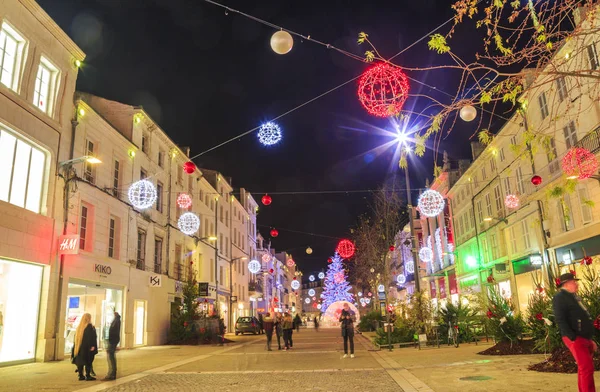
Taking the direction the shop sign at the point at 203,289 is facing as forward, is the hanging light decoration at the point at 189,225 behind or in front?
in front

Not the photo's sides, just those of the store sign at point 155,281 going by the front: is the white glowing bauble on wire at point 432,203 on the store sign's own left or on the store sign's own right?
on the store sign's own left

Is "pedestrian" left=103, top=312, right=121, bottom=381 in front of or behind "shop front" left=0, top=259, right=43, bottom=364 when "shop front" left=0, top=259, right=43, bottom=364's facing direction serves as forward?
in front

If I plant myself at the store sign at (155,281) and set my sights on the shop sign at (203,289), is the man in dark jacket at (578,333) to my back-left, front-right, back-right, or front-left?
back-right

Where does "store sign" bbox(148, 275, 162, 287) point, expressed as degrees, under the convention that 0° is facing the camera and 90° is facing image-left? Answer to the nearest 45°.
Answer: approximately 0°

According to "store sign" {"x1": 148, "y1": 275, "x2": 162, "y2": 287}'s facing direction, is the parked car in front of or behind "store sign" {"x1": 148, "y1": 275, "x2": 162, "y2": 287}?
behind

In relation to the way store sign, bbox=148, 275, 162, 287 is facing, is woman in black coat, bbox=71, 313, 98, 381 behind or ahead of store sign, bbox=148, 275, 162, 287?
ahead

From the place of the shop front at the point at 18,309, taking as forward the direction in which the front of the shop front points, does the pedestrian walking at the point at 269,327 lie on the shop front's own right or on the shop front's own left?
on the shop front's own left

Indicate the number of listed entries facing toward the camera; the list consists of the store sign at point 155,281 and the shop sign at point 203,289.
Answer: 2

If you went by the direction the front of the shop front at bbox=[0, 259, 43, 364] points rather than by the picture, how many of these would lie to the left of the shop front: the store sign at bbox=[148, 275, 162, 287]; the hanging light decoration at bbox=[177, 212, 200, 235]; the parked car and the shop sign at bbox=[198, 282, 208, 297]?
4

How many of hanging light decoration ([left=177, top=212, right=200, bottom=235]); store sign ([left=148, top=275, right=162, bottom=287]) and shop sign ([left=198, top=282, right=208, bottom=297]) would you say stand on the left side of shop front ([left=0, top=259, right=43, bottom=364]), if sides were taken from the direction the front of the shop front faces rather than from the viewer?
3
